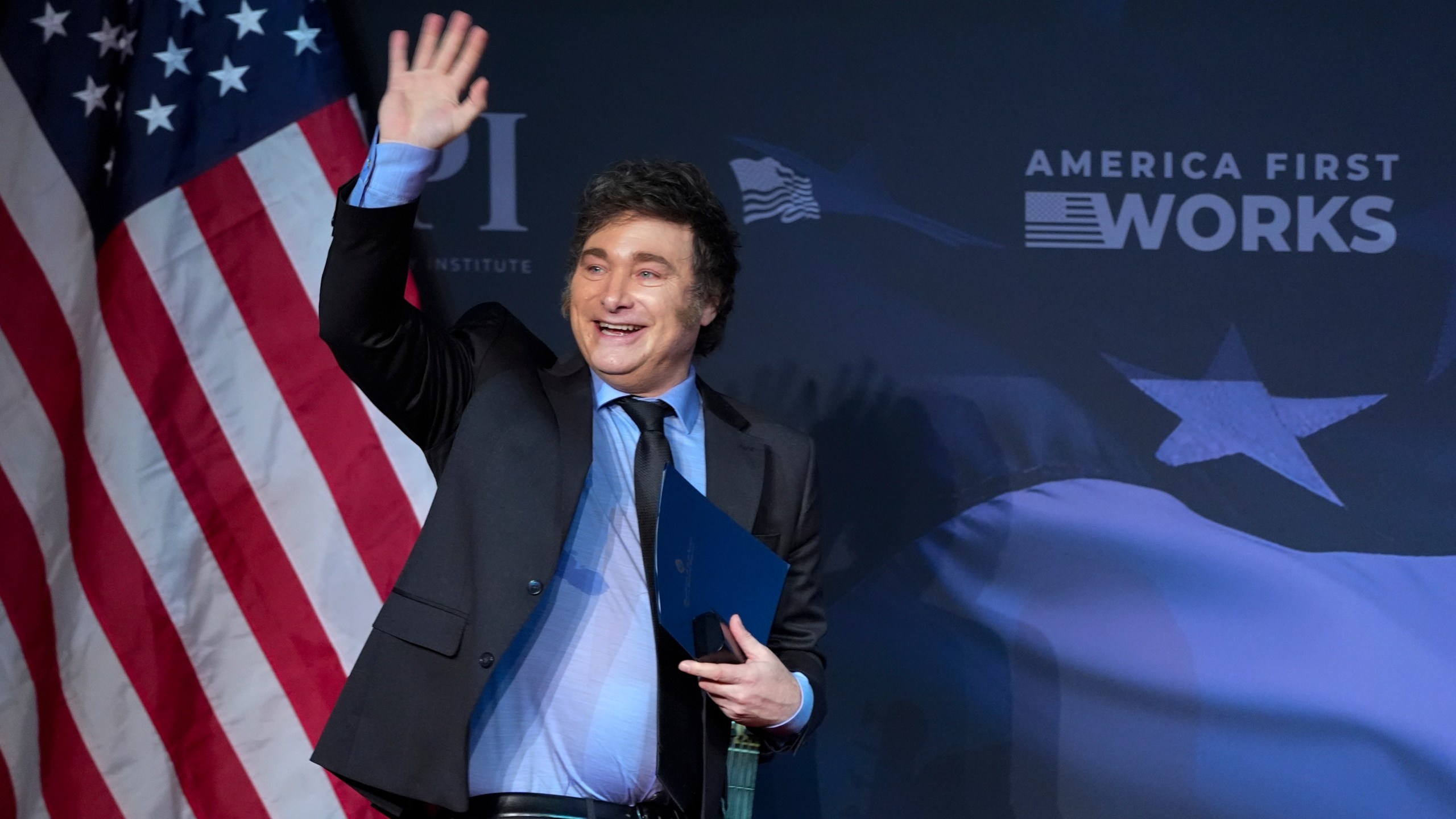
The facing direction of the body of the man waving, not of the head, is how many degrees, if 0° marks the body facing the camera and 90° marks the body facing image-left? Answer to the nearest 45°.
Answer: approximately 0°

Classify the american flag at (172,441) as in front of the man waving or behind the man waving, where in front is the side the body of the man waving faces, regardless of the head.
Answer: behind
